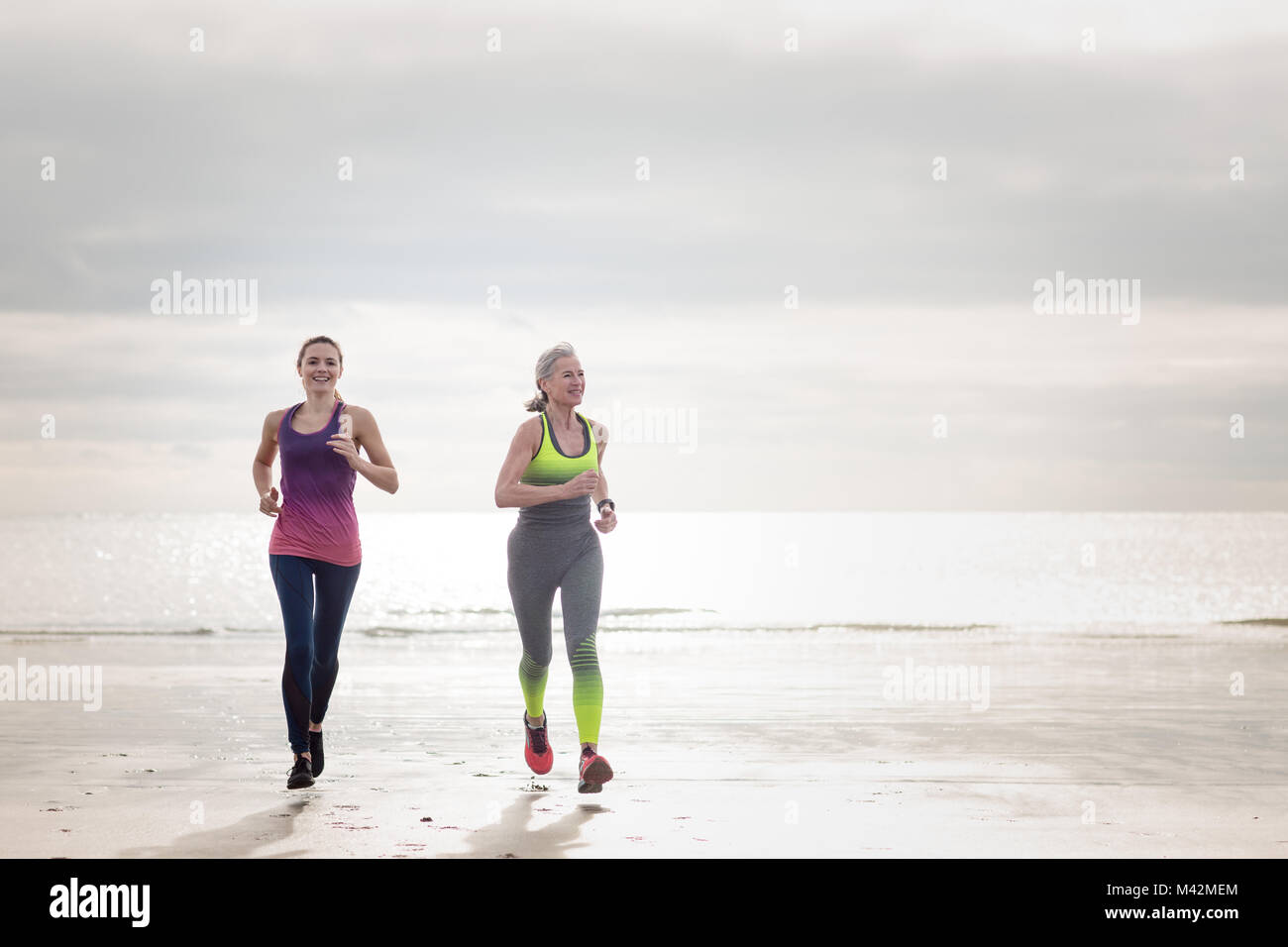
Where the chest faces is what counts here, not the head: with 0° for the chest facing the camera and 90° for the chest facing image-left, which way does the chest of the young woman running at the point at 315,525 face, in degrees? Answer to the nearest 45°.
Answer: approximately 0°

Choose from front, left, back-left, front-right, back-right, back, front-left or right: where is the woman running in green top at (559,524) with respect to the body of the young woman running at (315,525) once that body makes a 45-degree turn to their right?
back-left

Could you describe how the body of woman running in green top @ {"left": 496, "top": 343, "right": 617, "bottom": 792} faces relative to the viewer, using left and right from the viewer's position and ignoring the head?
facing the viewer and to the right of the viewer
